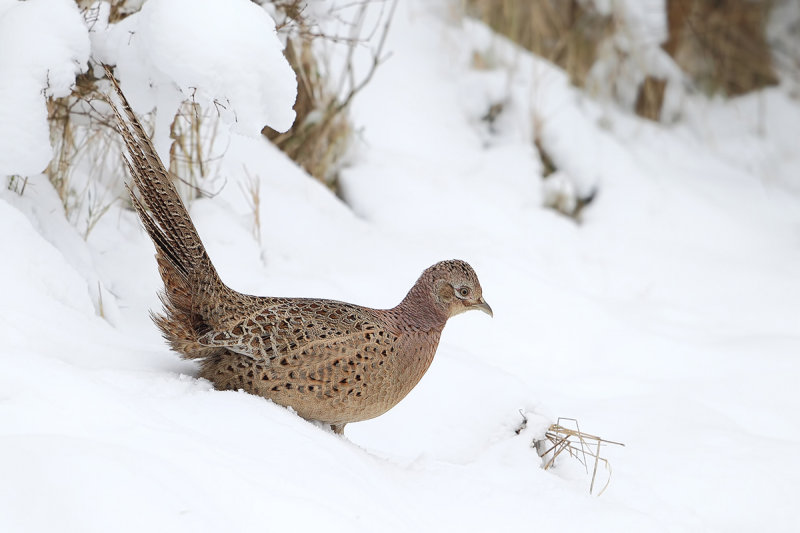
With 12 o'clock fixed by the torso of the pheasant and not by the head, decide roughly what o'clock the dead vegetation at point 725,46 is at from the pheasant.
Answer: The dead vegetation is roughly at 10 o'clock from the pheasant.

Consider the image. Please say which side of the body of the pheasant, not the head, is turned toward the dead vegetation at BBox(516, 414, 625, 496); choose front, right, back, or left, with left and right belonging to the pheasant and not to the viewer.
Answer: front

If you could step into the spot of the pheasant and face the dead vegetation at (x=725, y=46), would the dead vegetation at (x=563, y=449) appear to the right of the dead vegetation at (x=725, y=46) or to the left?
right

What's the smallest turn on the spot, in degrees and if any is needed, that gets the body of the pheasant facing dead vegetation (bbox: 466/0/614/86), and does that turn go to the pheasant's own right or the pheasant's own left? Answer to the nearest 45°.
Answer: approximately 90° to the pheasant's own left

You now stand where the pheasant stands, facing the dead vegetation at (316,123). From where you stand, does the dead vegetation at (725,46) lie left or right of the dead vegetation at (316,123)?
right

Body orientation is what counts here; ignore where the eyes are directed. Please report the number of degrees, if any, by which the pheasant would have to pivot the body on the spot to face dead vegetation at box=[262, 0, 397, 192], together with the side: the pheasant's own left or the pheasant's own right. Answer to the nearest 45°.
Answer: approximately 90° to the pheasant's own left

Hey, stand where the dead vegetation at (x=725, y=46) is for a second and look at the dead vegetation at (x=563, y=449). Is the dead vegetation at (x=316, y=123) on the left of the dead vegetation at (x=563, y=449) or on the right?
right

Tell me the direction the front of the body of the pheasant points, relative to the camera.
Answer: to the viewer's right
